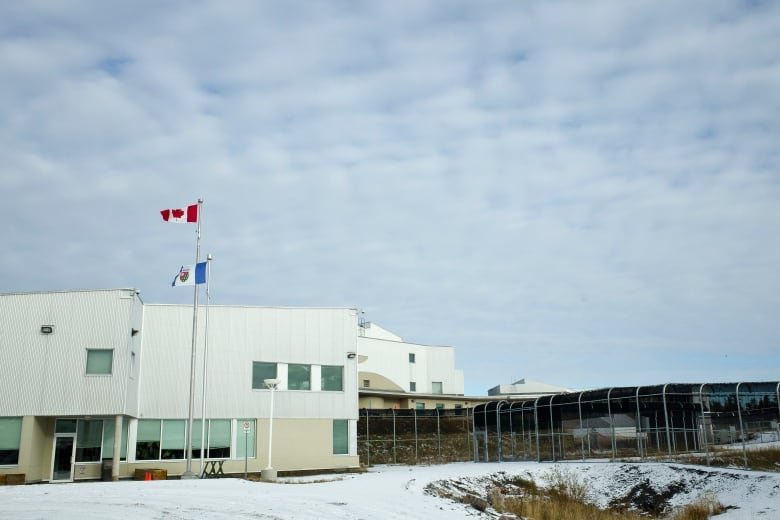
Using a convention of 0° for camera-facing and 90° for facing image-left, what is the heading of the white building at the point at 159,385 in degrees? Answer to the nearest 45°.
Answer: approximately 0°

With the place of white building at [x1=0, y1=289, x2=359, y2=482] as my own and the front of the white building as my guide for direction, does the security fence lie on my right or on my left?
on my left
